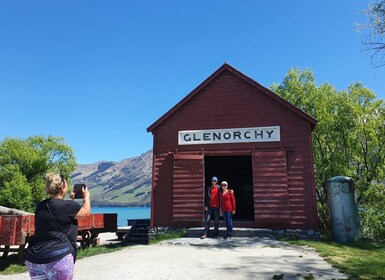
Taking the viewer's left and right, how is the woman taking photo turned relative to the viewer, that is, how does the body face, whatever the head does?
facing away from the viewer and to the right of the viewer

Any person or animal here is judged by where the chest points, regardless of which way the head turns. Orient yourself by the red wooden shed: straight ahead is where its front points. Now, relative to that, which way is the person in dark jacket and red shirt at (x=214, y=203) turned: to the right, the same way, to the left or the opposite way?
the same way

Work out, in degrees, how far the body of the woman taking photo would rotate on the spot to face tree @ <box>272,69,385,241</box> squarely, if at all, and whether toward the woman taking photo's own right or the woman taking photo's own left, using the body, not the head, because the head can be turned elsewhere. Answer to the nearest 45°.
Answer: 0° — they already face it

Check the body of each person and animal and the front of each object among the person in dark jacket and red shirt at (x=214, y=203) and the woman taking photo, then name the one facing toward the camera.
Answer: the person in dark jacket and red shirt

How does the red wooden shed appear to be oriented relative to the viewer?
toward the camera

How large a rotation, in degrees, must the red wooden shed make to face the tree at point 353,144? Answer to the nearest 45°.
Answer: approximately 135° to its left

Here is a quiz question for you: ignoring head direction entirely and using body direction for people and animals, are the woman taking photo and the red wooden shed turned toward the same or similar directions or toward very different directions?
very different directions

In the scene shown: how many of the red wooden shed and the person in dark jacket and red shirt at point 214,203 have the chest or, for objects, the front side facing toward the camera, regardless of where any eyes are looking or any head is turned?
2

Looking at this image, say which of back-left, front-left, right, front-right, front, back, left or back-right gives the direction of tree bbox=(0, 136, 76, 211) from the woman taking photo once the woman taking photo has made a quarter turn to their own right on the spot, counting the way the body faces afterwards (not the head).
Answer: back-left

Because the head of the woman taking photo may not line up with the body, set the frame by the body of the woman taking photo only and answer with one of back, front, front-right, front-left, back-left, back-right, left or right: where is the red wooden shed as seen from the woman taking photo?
front

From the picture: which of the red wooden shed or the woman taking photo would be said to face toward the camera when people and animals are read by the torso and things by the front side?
the red wooden shed

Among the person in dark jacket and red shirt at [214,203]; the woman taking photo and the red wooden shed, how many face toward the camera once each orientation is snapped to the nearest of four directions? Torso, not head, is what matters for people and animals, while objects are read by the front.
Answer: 2

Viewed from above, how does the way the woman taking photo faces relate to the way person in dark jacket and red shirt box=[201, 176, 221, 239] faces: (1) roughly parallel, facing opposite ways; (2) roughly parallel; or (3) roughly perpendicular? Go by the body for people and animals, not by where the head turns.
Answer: roughly parallel, facing opposite ways

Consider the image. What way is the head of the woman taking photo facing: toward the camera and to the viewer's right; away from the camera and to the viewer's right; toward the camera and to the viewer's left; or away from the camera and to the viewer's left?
away from the camera and to the viewer's right

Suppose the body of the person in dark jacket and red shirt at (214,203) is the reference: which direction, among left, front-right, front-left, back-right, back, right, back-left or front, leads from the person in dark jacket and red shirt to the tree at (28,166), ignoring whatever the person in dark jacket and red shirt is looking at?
back-right

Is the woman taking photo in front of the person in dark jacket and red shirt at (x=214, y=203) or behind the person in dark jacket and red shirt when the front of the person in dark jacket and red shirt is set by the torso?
in front

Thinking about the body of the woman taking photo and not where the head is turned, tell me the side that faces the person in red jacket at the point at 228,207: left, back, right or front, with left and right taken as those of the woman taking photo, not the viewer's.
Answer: front
